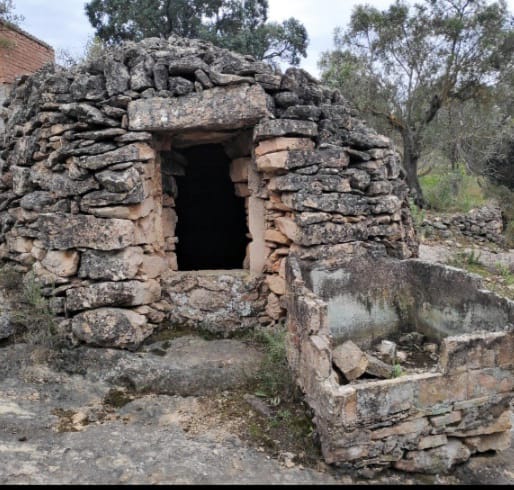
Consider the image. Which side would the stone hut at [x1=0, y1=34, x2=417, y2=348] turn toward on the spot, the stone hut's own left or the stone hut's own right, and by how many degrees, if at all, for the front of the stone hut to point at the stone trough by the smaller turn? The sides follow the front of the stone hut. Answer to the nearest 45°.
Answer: approximately 45° to the stone hut's own left

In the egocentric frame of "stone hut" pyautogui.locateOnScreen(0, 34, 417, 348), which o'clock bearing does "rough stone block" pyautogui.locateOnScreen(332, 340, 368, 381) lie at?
The rough stone block is roughly at 10 o'clock from the stone hut.

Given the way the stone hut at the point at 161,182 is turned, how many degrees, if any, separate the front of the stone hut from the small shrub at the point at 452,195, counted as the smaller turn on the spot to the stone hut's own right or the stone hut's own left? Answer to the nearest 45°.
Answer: approximately 135° to the stone hut's own left

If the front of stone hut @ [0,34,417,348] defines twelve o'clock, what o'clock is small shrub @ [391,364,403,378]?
The small shrub is roughly at 10 o'clock from the stone hut.

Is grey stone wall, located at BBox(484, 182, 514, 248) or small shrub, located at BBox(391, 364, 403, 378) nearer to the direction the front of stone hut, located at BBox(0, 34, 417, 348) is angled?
the small shrub

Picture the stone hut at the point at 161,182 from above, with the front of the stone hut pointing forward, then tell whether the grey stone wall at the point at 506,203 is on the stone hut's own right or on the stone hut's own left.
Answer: on the stone hut's own left

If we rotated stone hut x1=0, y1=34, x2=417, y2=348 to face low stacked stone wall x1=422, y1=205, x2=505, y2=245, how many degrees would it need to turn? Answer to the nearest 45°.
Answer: approximately 135° to its left

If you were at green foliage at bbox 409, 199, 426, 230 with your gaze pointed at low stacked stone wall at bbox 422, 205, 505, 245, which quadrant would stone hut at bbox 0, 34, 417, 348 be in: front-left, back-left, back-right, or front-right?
back-right

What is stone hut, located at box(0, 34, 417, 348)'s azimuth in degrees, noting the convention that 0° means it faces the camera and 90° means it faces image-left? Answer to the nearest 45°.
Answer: approximately 0°

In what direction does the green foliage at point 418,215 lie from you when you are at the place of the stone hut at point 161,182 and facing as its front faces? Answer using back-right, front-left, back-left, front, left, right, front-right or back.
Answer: back-left
